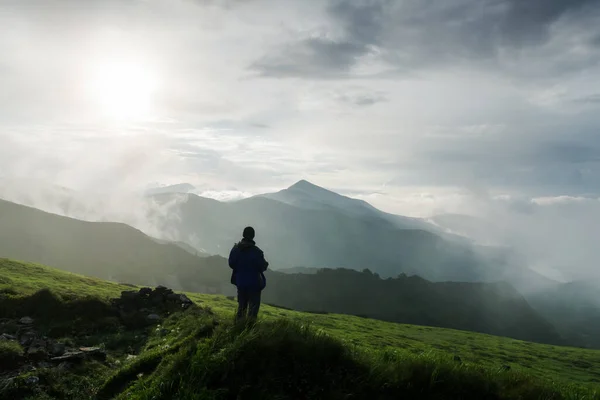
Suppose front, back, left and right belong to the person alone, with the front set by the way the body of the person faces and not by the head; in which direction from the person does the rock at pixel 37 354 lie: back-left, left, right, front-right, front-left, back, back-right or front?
left

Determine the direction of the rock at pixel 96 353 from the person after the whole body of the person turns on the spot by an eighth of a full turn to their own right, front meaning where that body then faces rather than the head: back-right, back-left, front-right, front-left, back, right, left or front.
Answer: back-left

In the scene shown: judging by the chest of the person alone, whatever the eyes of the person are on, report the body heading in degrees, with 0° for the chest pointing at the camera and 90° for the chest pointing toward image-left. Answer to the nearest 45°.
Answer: approximately 180°
